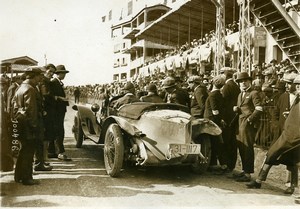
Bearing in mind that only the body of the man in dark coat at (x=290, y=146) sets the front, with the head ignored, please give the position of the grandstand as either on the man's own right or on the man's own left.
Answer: on the man's own right

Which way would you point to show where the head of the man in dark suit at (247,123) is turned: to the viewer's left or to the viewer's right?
to the viewer's left

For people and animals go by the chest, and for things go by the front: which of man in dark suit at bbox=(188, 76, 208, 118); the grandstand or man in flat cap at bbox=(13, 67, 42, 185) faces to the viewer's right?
the man in flat cap

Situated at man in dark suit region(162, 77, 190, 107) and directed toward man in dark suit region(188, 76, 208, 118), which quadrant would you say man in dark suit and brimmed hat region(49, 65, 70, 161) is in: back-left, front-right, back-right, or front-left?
back-right

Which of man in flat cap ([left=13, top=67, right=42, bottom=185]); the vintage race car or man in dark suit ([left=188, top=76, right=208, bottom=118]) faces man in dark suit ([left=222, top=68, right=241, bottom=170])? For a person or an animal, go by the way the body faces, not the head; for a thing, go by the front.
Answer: the man in flat cap

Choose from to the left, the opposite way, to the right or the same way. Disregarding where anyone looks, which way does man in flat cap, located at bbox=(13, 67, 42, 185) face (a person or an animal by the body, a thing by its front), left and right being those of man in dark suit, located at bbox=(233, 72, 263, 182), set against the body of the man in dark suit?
the opposite way

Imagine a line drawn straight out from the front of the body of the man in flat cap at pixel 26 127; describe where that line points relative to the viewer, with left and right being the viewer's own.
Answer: facing to the right of the viewer

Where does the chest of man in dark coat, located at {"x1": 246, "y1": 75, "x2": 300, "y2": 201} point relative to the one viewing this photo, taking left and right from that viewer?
facing to the left of the viewer

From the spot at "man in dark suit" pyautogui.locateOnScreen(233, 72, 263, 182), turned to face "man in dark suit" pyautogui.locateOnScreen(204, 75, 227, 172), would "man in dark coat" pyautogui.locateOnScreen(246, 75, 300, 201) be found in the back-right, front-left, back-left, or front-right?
back-left
